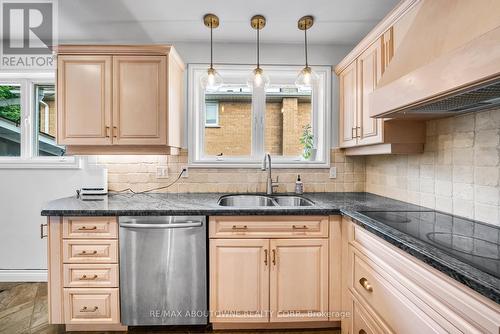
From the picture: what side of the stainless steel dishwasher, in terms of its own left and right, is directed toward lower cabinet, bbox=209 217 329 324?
left

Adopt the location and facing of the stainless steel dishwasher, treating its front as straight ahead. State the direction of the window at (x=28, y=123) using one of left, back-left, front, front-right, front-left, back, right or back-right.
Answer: back-right

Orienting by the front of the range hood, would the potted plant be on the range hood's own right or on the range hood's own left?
on the range hood's own right

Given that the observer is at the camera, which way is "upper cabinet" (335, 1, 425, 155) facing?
facing the viewer and to the left of the viewer

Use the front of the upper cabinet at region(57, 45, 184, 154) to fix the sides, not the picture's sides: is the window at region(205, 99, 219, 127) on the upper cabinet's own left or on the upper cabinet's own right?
on the upper cabinet's own left

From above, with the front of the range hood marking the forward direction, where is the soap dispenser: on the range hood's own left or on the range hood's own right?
on the range hood's own right

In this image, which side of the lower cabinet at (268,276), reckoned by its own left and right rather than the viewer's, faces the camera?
front

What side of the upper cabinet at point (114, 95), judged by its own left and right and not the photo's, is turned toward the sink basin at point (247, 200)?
left

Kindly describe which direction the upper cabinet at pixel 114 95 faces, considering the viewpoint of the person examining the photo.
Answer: facing the viewer

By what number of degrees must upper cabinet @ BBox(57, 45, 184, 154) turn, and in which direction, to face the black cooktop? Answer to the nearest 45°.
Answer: approximately 45° to its left

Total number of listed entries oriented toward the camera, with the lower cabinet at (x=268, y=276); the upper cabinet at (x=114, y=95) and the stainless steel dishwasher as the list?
3

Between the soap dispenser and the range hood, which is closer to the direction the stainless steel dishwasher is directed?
the range hood

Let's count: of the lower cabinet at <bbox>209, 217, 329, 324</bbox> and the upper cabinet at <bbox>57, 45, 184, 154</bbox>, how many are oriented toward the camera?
2

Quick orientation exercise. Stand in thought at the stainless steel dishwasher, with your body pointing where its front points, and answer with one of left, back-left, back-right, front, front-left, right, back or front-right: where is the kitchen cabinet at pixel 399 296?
front-left

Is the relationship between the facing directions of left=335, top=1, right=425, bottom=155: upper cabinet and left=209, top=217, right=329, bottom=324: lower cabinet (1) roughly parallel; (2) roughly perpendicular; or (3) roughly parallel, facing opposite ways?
roughly perpendicular

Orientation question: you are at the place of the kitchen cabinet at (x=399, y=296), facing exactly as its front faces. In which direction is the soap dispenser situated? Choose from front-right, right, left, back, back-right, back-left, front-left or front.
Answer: right

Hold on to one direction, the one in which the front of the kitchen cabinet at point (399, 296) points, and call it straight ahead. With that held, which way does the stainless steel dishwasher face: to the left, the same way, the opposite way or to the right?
to the left

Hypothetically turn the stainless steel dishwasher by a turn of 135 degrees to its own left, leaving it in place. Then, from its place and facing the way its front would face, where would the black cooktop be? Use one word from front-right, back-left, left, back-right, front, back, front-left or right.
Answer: right

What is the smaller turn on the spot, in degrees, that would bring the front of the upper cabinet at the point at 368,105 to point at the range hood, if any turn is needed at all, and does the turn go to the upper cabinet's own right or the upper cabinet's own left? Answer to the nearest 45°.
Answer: approximately 90° to the upper cabinet's own left
